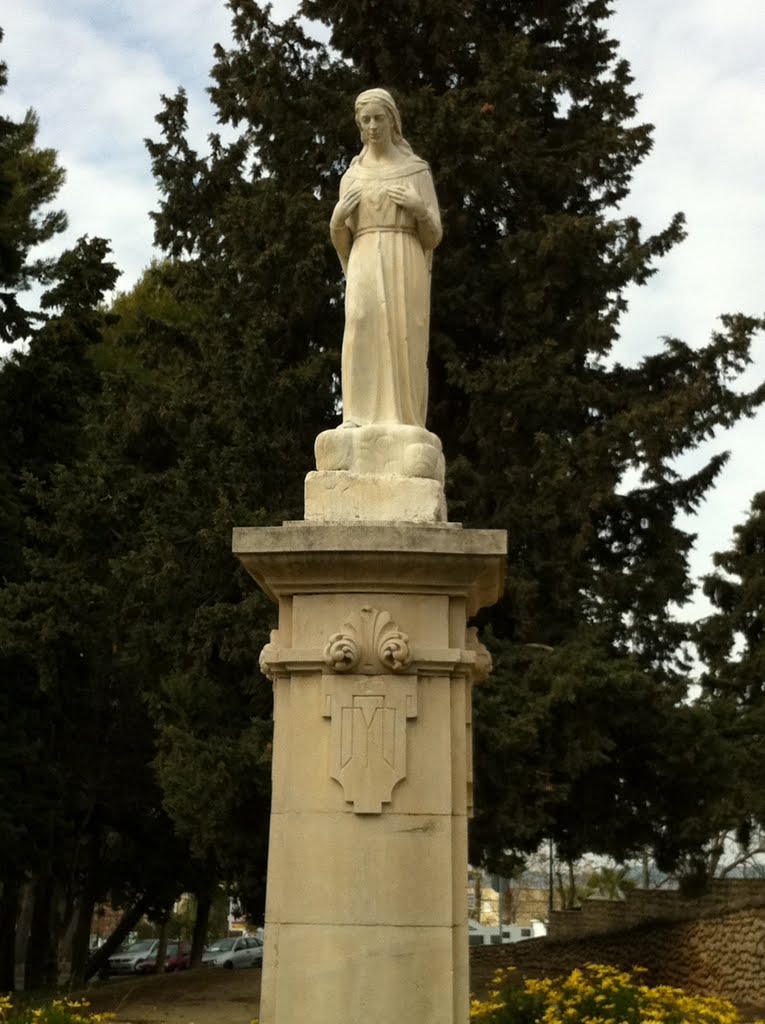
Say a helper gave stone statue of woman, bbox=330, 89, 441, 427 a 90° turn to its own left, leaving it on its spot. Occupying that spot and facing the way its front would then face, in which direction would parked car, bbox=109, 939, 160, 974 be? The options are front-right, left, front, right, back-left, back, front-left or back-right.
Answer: left

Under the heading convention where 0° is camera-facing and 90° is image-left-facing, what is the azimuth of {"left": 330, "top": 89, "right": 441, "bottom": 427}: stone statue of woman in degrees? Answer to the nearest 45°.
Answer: approximately 0°

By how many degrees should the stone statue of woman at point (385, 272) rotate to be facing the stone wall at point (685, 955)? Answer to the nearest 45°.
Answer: approximately 180°

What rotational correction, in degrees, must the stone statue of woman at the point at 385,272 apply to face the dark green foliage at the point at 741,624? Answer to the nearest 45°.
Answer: approximately 180°

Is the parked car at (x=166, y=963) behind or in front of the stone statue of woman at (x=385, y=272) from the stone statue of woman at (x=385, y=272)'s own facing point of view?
behind

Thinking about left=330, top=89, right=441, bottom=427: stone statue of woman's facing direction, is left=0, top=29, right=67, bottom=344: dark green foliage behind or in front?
behind

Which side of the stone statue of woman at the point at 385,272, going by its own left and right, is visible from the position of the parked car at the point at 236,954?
back
